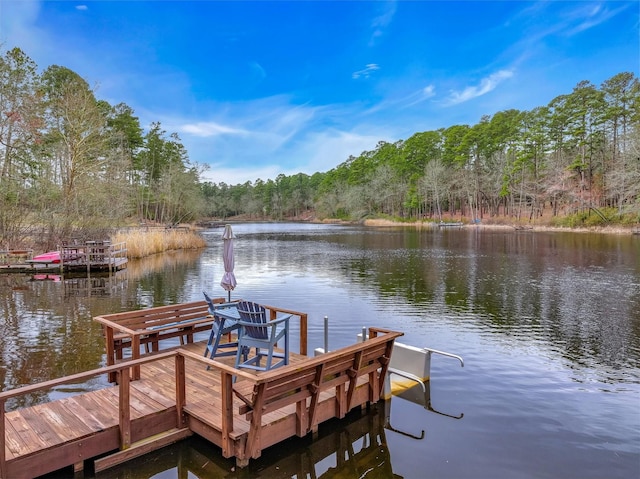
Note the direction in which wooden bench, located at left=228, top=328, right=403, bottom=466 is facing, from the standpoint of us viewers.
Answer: facing away from the viewer and to the left of the viewer

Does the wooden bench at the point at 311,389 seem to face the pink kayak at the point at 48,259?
yes

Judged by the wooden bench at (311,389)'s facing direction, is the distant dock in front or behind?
in front

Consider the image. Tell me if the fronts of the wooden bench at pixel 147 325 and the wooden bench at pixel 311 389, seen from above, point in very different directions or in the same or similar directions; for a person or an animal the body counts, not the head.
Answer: very different directions

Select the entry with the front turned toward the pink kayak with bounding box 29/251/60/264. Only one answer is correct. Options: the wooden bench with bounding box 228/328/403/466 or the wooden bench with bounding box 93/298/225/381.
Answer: the wooden bench with bounding box 228/328/403/466

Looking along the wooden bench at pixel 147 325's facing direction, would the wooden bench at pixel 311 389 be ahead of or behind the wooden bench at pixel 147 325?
ahead

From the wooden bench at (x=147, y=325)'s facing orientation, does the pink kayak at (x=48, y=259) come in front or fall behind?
behind

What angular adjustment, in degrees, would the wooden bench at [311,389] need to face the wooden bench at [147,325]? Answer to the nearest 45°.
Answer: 0° — it already faces it
